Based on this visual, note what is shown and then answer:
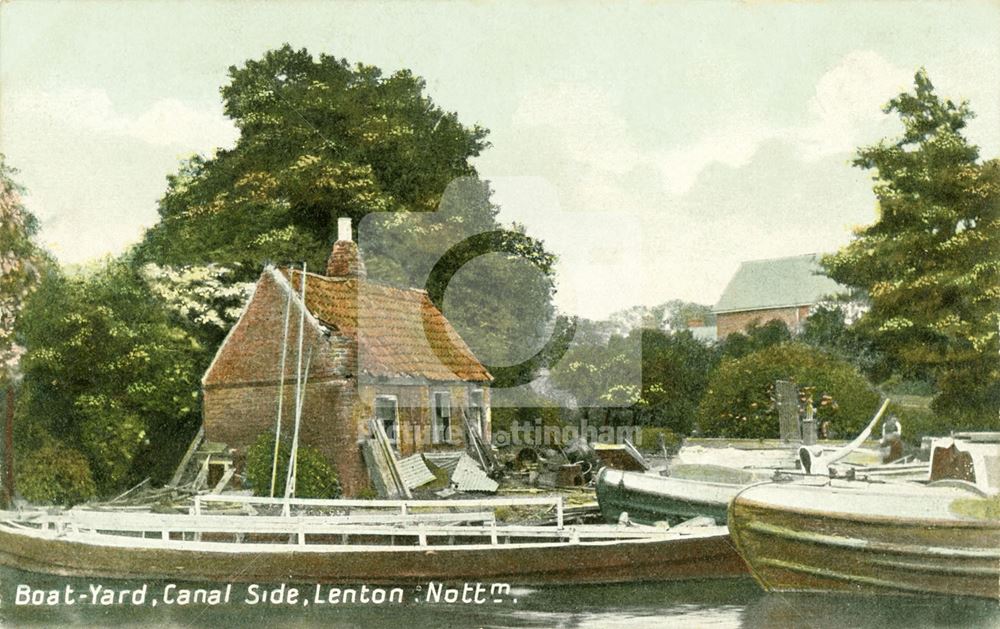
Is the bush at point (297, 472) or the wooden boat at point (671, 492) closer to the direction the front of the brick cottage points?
the wooden boat

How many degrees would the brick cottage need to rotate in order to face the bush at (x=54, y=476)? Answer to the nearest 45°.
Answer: approximately 135° to its right

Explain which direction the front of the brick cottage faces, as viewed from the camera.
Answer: facing the viewer and to the right of the viewer

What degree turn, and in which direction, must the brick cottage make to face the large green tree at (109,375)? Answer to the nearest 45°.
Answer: approximately 135° to its right

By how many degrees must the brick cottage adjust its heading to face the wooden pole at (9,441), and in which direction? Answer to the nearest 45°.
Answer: approximately 135° to its right
